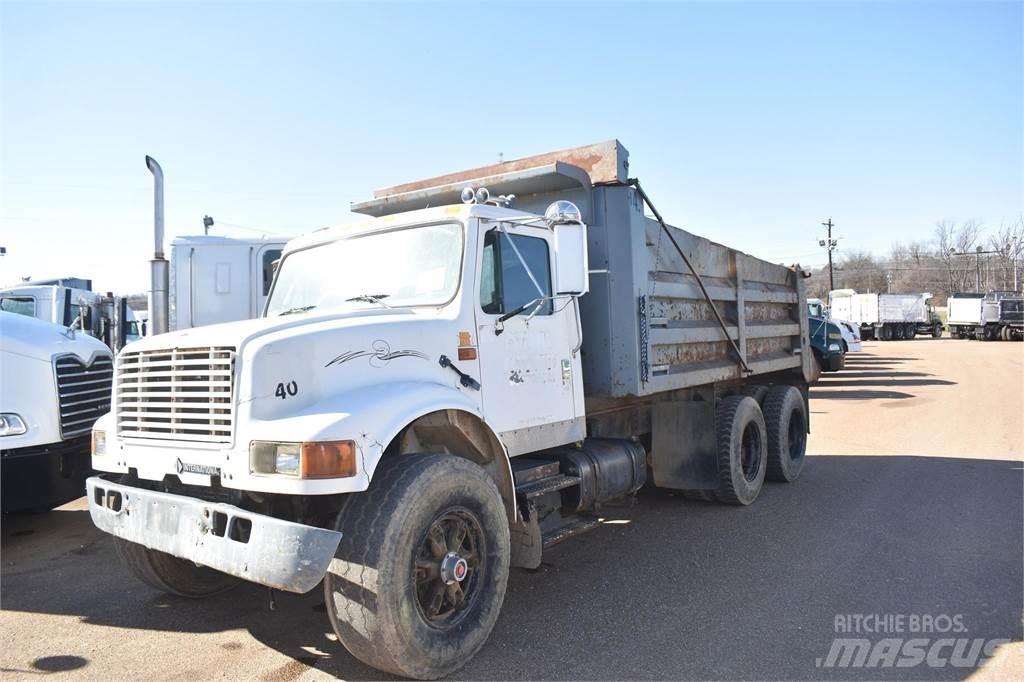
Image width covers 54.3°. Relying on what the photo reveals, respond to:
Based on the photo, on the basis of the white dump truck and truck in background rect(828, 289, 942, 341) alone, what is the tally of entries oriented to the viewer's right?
1

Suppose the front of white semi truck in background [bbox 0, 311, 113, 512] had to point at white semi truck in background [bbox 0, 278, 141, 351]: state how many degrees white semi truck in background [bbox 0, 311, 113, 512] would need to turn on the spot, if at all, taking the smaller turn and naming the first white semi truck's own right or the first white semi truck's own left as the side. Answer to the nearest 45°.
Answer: approximately 135° to the first white semi truck's own left

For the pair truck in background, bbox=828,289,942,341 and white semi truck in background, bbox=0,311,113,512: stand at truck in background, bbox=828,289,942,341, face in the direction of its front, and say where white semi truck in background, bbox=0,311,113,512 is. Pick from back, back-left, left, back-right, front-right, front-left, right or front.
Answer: right

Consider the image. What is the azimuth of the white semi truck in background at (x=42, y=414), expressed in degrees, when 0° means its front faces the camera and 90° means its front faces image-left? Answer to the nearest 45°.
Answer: approximately 315°

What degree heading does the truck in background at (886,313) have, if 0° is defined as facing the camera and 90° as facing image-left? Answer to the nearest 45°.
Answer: approximately 270°

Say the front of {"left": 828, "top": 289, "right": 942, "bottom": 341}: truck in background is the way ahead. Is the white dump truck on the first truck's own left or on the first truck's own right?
on the first truck's own right

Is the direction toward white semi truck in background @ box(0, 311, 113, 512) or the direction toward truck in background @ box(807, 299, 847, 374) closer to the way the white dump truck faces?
the white semi truck in background

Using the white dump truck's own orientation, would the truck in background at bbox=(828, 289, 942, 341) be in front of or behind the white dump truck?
behind

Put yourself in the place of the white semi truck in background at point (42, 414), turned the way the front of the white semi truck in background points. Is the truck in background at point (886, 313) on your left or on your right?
on your left

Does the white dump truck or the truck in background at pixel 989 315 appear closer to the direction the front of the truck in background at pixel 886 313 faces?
the truck in background
